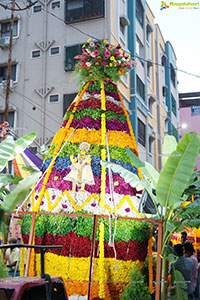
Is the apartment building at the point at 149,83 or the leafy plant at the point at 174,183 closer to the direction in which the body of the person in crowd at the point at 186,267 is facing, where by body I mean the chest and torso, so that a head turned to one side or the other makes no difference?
the apartment building

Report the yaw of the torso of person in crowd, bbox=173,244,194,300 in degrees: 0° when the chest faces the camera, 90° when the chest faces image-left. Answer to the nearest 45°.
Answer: approximately 180°

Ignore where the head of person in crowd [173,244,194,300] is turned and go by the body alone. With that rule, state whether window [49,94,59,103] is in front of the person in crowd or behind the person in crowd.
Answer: in front

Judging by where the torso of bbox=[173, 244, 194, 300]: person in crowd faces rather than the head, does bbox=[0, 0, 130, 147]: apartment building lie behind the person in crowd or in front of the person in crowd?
in front
